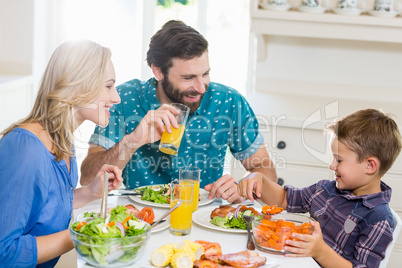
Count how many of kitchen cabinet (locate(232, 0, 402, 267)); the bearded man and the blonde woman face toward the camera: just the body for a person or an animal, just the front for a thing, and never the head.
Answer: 2

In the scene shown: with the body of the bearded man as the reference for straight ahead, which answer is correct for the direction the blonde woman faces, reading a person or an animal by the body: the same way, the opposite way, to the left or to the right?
to the left

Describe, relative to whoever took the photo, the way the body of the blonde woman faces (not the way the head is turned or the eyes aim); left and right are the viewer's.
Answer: facing to the right of the viewer

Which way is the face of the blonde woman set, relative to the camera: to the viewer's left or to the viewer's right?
to the viewer's right

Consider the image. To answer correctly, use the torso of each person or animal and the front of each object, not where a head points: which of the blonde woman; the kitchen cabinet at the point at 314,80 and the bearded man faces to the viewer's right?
the blonde woman

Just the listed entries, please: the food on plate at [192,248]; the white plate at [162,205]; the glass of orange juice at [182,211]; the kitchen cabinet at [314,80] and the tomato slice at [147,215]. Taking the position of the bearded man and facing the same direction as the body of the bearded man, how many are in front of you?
4

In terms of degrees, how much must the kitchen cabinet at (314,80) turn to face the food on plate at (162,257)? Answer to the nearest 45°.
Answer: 0° — it already faces it

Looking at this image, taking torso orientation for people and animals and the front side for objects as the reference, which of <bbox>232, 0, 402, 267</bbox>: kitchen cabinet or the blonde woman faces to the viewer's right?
the blonde woman

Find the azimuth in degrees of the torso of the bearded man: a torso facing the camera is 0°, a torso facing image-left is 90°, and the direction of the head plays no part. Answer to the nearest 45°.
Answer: approximately 0°
